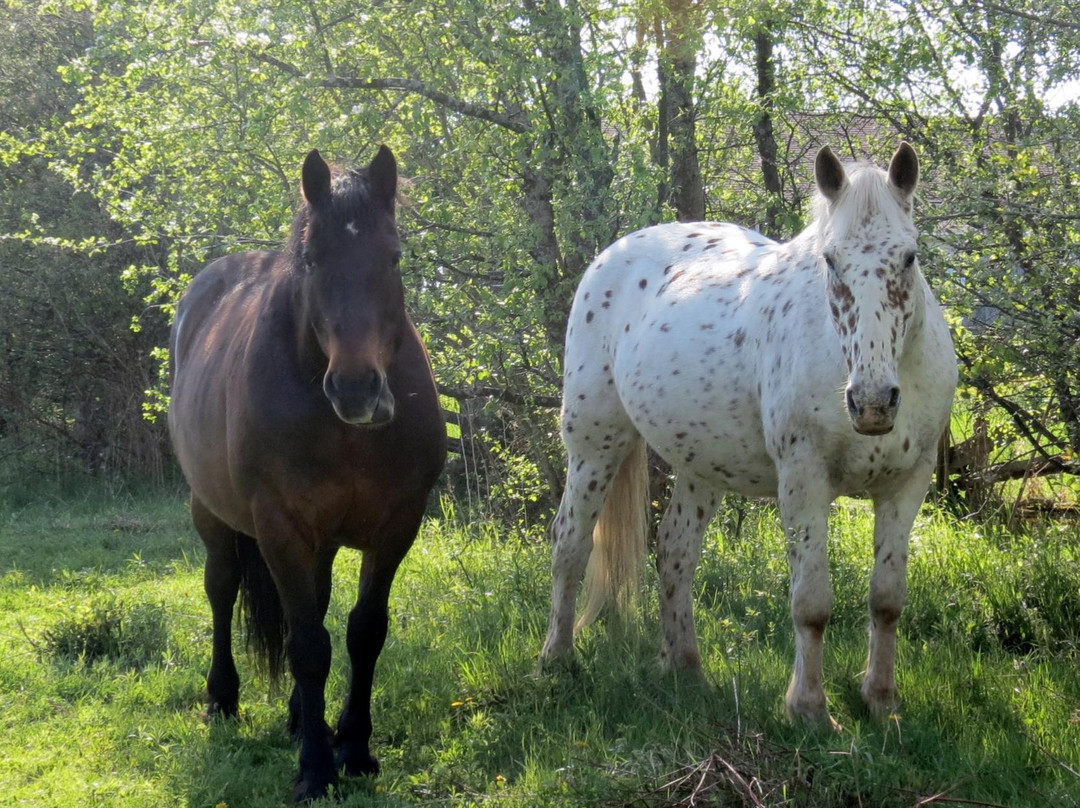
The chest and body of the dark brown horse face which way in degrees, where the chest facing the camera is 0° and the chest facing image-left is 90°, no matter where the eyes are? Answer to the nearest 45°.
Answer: approximately 315°

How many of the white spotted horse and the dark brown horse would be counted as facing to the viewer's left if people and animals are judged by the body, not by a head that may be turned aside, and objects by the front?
0

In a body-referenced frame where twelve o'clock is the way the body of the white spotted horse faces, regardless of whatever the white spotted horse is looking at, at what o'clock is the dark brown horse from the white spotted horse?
The dark brown horse is roughly at 4 o'clock from the white spotted horse.

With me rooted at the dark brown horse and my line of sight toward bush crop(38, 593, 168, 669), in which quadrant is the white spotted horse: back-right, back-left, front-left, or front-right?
back-right

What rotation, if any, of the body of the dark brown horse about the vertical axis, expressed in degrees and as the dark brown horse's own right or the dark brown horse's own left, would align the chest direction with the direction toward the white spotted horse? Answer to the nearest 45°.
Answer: approximately 45° to the dark brown horse's own left

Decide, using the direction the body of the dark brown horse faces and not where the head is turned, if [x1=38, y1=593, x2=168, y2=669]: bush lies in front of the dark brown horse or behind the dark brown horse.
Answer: behind

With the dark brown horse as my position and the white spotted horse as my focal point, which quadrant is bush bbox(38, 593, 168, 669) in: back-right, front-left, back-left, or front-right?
back-left

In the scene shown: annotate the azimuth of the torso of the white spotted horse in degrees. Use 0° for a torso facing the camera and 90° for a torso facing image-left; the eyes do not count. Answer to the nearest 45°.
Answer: approximately 315°

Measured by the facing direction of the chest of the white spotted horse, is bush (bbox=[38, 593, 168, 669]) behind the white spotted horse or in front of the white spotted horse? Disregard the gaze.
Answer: behind
